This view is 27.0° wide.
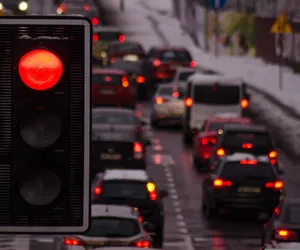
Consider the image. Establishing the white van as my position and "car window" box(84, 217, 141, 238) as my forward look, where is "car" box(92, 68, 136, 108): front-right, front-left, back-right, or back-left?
back-right

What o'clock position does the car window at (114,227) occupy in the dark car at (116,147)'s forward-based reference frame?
The car window is roughly at 6 o'clock from the dark car.

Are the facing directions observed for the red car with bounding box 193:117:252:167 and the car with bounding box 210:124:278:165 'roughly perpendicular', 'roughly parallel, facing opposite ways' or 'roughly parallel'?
roughly parallel

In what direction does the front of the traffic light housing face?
toward the camera

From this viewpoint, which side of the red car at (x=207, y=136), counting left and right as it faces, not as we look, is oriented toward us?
back

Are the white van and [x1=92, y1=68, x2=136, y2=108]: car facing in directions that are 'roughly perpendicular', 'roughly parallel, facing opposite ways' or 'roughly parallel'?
roughly parallel

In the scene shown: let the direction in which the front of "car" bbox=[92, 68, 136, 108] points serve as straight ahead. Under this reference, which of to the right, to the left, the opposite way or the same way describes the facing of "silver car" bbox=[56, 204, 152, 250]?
the same way

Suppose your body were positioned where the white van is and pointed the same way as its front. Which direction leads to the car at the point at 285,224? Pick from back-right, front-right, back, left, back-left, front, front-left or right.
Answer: back

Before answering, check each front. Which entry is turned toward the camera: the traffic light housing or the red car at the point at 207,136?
the traffic light housing

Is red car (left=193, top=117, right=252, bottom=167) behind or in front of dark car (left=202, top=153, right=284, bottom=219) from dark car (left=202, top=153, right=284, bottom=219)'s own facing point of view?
in front

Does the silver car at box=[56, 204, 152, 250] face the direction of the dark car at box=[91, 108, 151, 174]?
yes

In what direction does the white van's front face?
away from the camera

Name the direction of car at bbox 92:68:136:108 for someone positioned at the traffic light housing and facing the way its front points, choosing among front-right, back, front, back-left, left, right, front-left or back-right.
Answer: back

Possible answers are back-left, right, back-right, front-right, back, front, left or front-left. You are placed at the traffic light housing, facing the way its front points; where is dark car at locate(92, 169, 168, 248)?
back

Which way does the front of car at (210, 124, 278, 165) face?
away from the camera

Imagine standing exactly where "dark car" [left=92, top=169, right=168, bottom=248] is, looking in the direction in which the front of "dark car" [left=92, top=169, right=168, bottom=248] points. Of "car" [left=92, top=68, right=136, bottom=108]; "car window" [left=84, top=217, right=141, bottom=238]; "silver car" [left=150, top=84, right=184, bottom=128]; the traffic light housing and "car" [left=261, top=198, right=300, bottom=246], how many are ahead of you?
2

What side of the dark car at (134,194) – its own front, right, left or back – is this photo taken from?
back

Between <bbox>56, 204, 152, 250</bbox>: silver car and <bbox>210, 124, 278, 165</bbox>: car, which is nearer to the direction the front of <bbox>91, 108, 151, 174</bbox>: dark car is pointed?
the car

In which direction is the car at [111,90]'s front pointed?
away from the camera

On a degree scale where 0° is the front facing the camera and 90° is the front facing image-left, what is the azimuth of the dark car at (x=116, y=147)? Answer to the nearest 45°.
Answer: approximately 180°

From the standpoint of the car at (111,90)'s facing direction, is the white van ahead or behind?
behind

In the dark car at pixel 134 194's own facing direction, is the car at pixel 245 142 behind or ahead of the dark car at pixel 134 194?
ahead
